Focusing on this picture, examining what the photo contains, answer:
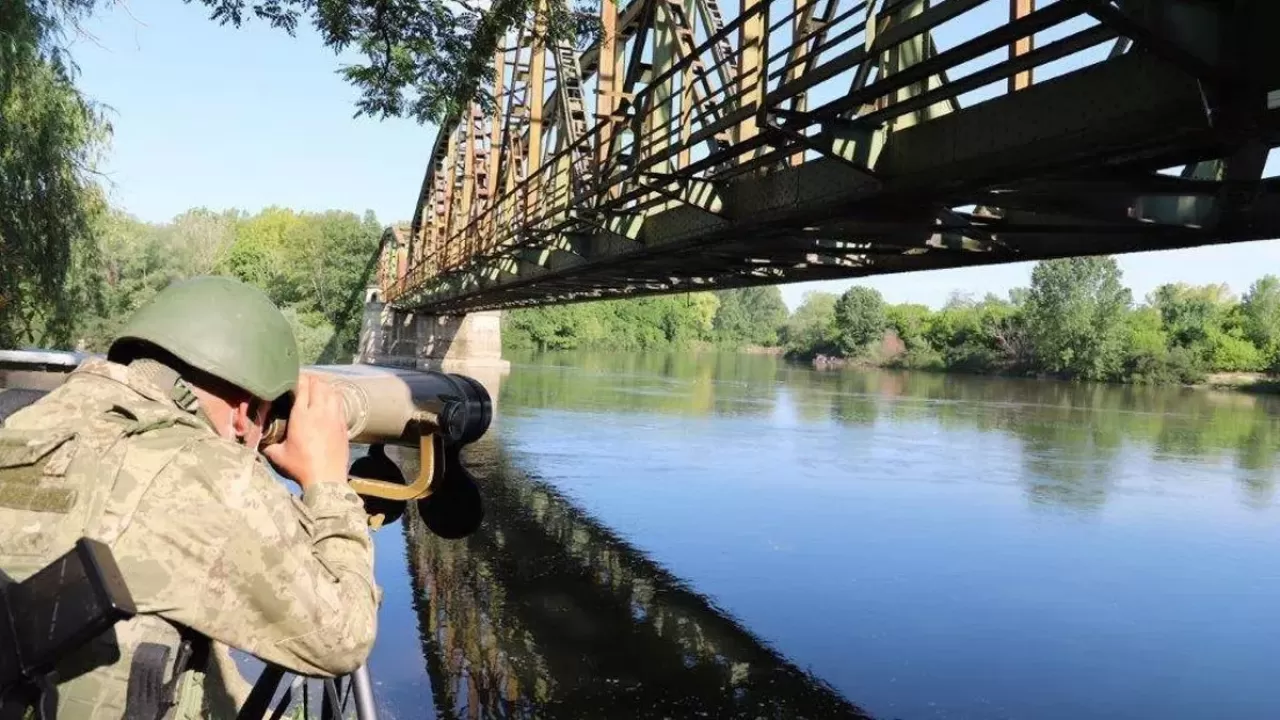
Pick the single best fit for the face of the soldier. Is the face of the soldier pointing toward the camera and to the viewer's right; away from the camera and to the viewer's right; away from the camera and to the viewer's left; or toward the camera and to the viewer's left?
away from the camera and to the viewer's right

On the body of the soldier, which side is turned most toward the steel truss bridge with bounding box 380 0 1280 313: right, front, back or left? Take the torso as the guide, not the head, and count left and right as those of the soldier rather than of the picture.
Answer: front

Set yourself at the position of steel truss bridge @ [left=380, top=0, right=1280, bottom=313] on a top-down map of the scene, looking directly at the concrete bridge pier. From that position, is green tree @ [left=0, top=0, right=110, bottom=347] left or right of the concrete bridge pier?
left

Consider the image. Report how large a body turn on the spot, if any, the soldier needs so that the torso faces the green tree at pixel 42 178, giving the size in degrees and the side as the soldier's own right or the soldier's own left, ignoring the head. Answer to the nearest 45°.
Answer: approximately 45° to the soldier's own left

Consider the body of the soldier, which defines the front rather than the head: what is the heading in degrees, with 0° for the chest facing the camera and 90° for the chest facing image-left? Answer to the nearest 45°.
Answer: approximately 225°

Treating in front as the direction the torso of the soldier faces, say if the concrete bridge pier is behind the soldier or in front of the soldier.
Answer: in front
